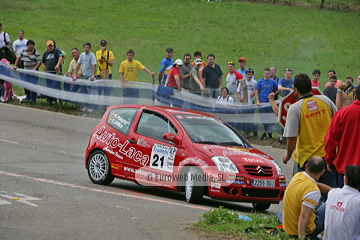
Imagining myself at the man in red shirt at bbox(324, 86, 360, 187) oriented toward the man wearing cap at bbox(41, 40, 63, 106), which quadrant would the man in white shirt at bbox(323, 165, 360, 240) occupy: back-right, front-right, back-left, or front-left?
back-left

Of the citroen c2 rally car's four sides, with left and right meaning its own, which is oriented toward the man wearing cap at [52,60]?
back

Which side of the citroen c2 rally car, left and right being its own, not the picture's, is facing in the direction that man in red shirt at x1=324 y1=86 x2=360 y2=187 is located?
front

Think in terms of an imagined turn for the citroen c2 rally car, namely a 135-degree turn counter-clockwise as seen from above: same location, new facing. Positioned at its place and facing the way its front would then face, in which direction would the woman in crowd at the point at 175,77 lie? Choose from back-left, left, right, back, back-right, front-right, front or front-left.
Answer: front

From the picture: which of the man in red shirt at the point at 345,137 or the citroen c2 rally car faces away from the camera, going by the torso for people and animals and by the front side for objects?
the man in red shirt

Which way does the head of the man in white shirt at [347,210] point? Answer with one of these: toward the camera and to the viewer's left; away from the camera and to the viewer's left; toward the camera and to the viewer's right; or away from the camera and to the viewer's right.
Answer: away from the camera and to the viewer's left

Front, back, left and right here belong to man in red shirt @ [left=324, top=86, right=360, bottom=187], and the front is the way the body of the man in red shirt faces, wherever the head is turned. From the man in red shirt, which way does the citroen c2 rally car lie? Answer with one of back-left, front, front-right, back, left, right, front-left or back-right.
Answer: front-left

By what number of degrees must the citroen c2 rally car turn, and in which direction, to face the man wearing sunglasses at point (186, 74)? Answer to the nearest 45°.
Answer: approximately 135° to its left

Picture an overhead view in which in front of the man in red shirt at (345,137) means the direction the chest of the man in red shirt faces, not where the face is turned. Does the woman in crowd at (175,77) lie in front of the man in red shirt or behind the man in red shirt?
in front

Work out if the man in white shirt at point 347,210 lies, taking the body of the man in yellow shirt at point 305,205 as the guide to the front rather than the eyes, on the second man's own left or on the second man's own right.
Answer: on the second man's own right

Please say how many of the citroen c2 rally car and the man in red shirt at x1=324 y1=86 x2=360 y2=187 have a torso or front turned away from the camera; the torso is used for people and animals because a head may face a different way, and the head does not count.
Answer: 1
